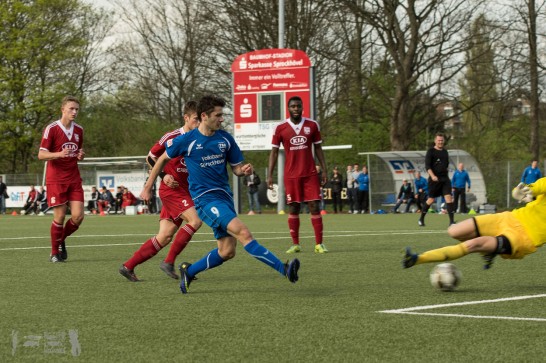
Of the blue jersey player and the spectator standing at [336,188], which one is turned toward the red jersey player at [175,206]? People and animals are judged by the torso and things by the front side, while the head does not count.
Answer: the spectator standing

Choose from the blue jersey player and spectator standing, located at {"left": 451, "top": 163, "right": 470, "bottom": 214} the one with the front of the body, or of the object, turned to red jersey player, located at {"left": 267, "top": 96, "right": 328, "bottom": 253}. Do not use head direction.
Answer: the spectator standing

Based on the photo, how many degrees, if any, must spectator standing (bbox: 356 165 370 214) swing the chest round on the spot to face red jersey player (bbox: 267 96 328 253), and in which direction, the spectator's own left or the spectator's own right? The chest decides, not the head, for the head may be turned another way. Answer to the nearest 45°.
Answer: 0° — they already face them

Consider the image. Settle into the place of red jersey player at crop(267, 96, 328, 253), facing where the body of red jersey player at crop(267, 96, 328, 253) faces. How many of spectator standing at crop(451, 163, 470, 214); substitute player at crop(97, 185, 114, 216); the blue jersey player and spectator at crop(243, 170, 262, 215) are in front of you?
1

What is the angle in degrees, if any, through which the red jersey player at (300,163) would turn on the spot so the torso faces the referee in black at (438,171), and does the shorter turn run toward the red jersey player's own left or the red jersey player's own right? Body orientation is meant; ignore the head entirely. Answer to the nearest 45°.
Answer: approximately 135° to the red jersey player's own left

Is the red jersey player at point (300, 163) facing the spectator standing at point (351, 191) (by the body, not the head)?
no

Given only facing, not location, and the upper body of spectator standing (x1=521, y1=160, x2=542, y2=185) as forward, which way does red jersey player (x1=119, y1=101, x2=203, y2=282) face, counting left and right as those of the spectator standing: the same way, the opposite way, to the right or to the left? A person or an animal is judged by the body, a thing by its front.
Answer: to the left

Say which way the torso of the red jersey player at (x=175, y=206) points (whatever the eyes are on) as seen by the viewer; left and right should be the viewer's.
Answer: facing the viewer and to the right of the viewer

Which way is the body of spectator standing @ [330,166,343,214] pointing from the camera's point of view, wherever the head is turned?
toward the camera

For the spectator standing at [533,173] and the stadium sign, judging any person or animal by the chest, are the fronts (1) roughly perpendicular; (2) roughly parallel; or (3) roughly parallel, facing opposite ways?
roughly parallel

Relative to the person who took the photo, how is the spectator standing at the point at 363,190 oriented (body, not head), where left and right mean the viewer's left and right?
facing the viewer

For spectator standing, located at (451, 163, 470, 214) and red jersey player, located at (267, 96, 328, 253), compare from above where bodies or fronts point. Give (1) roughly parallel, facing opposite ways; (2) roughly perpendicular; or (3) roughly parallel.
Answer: roughly parallel
